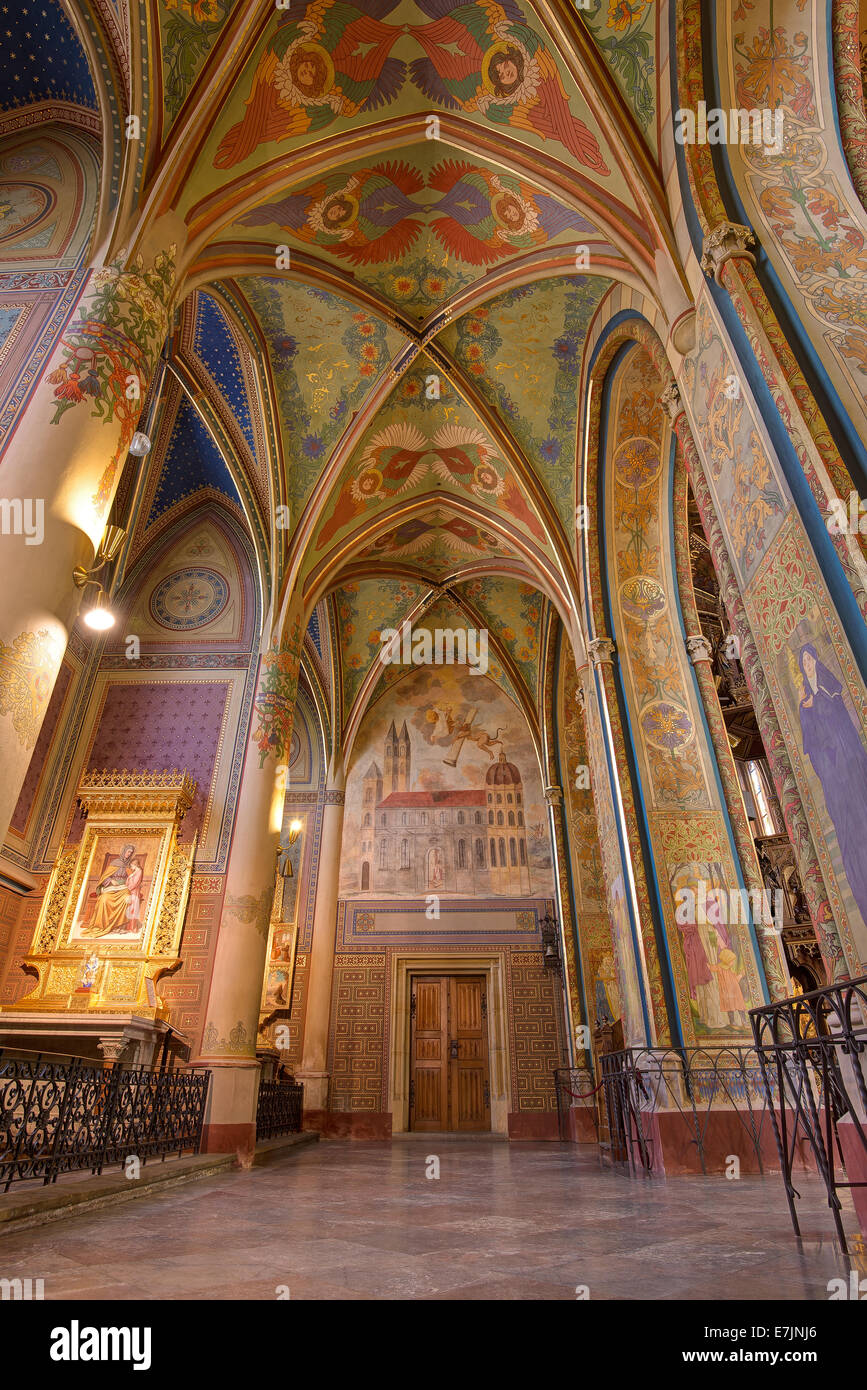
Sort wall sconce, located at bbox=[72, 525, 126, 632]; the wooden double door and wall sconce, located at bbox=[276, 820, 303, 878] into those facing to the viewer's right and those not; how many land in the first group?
2

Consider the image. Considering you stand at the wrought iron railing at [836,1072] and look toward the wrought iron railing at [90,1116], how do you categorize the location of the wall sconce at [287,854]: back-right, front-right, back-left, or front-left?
front-right

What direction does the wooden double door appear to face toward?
toward the camera

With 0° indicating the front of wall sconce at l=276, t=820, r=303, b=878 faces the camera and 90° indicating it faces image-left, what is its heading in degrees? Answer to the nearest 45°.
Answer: approximately 270°

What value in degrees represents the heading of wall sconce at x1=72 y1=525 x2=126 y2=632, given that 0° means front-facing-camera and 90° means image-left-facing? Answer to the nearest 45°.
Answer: approximately 270°

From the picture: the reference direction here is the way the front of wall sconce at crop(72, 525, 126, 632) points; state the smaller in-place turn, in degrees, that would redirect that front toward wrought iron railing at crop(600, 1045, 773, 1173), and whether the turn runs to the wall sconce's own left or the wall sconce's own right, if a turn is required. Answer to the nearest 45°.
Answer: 0° — it already faces it

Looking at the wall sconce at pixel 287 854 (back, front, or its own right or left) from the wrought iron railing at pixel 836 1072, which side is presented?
right

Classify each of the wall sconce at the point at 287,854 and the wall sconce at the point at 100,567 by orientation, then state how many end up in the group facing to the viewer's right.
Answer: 2

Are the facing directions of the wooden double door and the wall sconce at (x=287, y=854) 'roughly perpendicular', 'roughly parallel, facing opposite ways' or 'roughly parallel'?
roughly perpendicular

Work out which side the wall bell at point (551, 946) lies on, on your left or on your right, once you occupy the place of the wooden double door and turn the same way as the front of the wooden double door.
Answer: on your left
